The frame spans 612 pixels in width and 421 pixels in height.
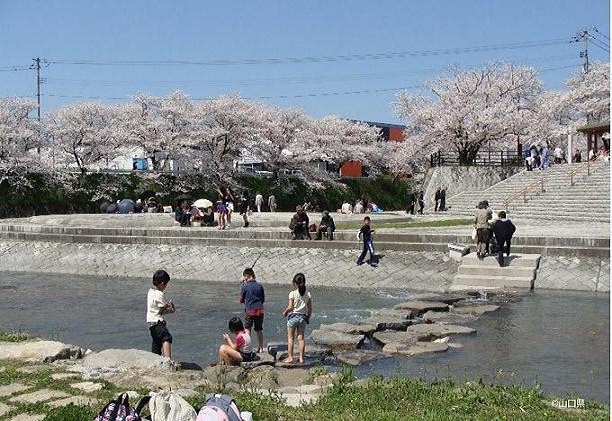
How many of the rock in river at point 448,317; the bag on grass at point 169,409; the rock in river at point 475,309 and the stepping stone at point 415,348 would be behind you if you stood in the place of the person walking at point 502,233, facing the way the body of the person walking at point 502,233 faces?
4

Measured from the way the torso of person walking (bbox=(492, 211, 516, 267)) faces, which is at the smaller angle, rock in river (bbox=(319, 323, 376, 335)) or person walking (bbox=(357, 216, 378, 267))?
the person walking

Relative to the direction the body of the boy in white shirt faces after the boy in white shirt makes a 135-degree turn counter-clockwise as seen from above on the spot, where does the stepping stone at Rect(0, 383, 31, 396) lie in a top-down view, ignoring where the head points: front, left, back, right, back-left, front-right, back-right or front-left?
left

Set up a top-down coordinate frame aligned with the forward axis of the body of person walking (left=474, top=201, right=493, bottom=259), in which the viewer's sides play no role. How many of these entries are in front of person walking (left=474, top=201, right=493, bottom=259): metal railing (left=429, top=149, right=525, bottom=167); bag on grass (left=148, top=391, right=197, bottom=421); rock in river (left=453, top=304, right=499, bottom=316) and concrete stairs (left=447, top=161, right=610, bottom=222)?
2

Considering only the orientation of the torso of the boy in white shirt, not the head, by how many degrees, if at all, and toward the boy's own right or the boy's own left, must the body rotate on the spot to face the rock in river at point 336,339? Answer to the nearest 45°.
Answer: approximately 45° to the boy's own left

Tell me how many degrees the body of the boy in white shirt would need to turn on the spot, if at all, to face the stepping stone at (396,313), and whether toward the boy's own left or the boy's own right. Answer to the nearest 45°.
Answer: approximately 45° to the boy's own left

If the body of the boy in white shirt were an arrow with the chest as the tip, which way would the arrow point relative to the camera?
to the viewer's right

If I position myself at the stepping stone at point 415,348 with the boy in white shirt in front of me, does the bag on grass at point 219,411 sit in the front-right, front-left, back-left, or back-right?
front-left

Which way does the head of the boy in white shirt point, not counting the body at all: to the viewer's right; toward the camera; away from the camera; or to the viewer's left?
to the viewer's right

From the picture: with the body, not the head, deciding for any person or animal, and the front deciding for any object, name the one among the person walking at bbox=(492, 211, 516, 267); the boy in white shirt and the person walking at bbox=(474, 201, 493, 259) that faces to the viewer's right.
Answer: the boy in white shirt

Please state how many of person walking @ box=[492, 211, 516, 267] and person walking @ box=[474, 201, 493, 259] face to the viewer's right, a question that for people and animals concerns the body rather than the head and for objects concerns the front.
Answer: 0

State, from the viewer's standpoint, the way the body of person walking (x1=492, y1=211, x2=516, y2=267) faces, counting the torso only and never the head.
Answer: away from the camera
